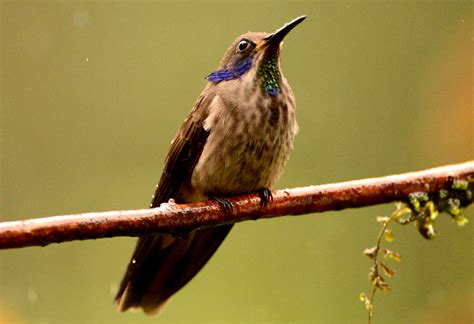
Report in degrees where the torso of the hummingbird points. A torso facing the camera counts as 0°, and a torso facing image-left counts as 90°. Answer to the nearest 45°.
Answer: approximately 315°
